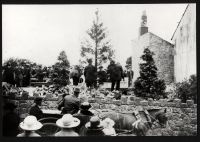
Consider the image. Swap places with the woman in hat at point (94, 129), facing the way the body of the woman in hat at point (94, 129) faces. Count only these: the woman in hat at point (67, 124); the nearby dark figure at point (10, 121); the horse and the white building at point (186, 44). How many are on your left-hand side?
2

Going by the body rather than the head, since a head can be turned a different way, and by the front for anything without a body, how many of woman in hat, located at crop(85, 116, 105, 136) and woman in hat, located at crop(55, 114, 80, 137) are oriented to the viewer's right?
0

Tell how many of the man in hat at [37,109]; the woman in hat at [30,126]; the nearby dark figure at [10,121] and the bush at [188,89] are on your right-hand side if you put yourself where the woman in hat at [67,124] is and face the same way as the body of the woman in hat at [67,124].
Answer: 1

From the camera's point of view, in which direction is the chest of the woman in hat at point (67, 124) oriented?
away from the camera

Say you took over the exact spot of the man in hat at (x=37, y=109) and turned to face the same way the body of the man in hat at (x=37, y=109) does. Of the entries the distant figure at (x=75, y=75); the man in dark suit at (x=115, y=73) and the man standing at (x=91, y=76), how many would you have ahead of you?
3

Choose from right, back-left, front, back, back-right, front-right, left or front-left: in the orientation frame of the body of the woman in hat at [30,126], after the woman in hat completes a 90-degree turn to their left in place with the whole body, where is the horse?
back

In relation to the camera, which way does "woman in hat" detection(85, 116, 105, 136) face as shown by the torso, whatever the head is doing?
away from the camera

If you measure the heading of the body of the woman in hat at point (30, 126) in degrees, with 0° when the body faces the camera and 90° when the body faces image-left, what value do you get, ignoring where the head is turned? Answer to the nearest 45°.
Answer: approximately 180°

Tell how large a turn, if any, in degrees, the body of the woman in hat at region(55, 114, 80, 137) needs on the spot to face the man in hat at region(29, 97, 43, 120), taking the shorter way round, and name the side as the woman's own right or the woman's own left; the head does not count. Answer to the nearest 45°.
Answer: approximately 45° to the woman's own left

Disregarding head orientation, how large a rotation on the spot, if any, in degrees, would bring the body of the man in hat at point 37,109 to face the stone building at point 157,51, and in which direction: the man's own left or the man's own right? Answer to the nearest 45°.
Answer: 0° — they already face it

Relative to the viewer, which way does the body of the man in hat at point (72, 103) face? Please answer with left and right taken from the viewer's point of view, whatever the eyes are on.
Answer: facing away from the viewer and to the right of the viewer

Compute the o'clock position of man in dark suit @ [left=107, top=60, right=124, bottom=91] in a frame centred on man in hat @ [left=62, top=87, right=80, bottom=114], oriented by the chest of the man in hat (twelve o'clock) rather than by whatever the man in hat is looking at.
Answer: The man in dark suit is roughly at 1 o'clock from the man in hat.
